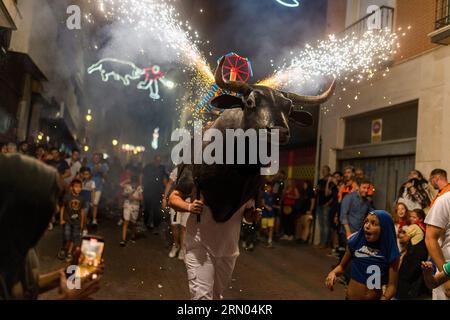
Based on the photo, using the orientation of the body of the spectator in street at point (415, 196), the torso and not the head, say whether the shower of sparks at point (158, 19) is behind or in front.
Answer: in front

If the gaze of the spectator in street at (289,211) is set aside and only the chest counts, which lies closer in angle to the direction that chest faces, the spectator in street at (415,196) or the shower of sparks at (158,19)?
the shower of sparks

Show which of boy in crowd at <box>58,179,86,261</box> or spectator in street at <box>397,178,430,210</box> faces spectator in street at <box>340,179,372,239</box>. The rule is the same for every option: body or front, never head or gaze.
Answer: spectator in street at <box>397,178,430,210</box>

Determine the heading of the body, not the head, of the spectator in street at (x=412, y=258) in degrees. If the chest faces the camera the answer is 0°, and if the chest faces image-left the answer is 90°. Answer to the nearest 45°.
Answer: approximately 90°

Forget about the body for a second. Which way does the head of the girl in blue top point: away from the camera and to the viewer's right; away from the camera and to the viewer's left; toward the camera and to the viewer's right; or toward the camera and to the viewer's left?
toward the camera and to the viewer's left

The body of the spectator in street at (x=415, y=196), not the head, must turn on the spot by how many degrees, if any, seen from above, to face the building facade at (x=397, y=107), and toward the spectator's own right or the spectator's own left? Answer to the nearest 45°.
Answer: approximately 135° to the spectator's own right

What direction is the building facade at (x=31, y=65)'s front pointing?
to the viewer's right

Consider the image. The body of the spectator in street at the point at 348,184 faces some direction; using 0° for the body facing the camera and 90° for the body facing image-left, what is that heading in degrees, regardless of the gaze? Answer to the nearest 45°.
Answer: approximately 45°

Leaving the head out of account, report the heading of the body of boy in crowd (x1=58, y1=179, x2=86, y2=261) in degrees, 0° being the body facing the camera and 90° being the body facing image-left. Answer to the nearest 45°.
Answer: approximately 0°

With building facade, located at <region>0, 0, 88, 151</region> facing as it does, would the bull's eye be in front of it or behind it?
in front
